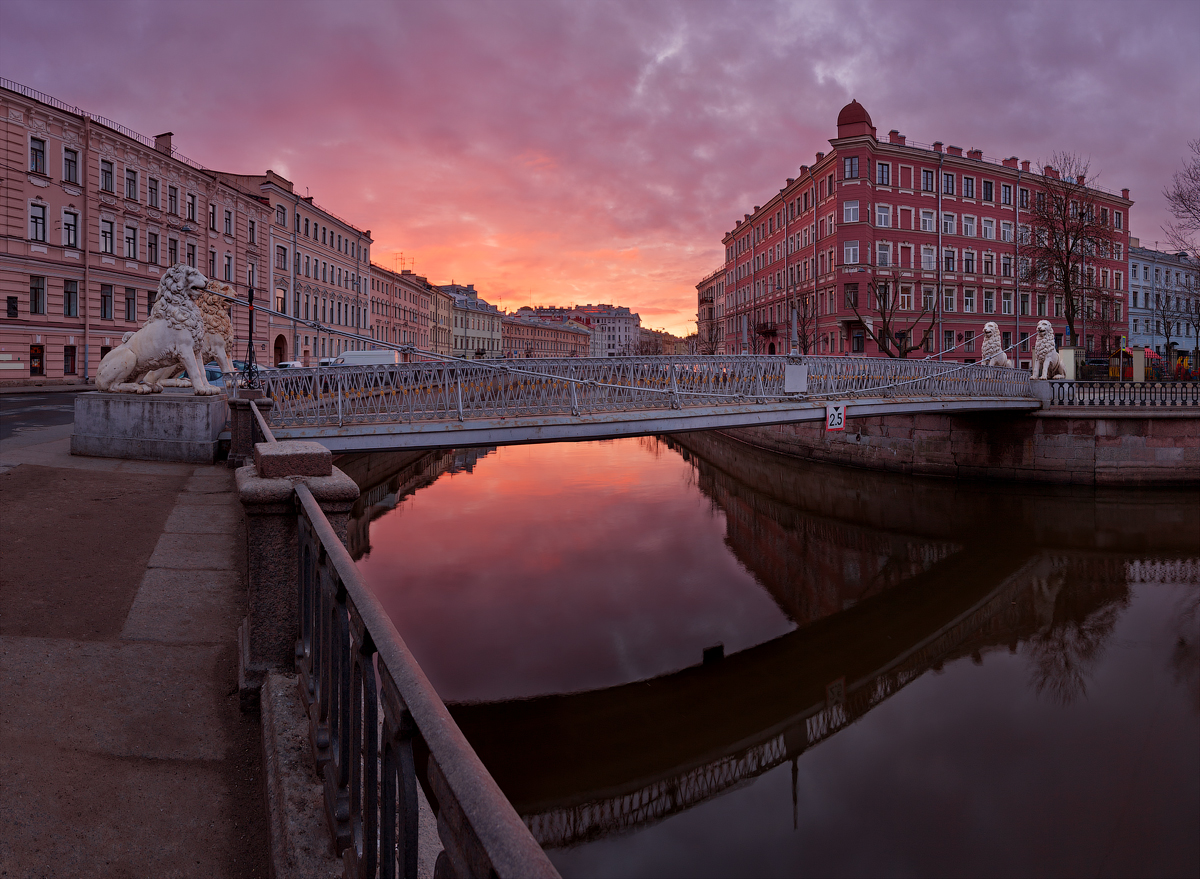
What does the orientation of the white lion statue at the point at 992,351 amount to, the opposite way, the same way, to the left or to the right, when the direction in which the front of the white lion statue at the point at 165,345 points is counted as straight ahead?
the opposite way

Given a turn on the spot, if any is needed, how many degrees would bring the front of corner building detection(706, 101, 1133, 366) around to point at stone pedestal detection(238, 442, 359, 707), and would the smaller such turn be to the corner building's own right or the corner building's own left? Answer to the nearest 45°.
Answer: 0° — it already faces it

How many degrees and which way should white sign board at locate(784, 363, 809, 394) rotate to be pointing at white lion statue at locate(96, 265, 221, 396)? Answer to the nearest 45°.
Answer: approximately 45° to its right
